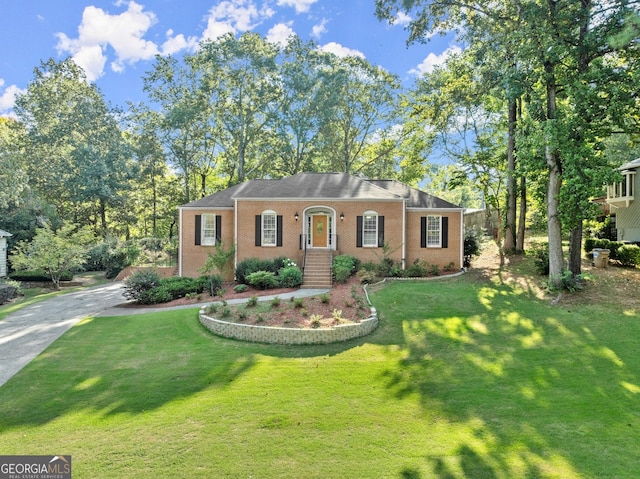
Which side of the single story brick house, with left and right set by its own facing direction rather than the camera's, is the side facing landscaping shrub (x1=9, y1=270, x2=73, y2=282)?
right

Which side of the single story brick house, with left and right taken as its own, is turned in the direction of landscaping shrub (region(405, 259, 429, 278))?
left

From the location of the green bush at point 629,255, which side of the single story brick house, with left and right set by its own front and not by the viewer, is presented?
left

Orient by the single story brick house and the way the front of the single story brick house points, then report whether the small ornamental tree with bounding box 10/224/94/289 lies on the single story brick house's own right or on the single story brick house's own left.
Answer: on the single story brick house's own right

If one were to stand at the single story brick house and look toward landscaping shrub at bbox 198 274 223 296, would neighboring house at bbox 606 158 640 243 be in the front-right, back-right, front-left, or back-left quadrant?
back-left

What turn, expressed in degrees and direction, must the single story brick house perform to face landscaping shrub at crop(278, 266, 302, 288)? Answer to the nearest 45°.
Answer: approximately 45° to its right

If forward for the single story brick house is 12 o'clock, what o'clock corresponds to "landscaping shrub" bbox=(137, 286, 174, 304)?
The landscaping shrub is roughly at 2 o'clock from the single story brick house.

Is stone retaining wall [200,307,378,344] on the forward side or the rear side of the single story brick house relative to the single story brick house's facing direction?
on the forward side

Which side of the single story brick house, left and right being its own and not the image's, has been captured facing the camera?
front

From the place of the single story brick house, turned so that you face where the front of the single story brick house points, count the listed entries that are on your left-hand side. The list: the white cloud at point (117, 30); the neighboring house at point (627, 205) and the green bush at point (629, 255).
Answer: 2

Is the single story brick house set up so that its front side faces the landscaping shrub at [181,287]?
no

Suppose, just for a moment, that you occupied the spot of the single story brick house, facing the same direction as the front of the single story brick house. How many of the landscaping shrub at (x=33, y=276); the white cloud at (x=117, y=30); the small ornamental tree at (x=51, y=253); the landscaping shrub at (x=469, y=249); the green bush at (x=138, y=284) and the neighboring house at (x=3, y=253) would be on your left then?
1

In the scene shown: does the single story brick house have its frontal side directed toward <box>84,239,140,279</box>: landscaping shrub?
no
